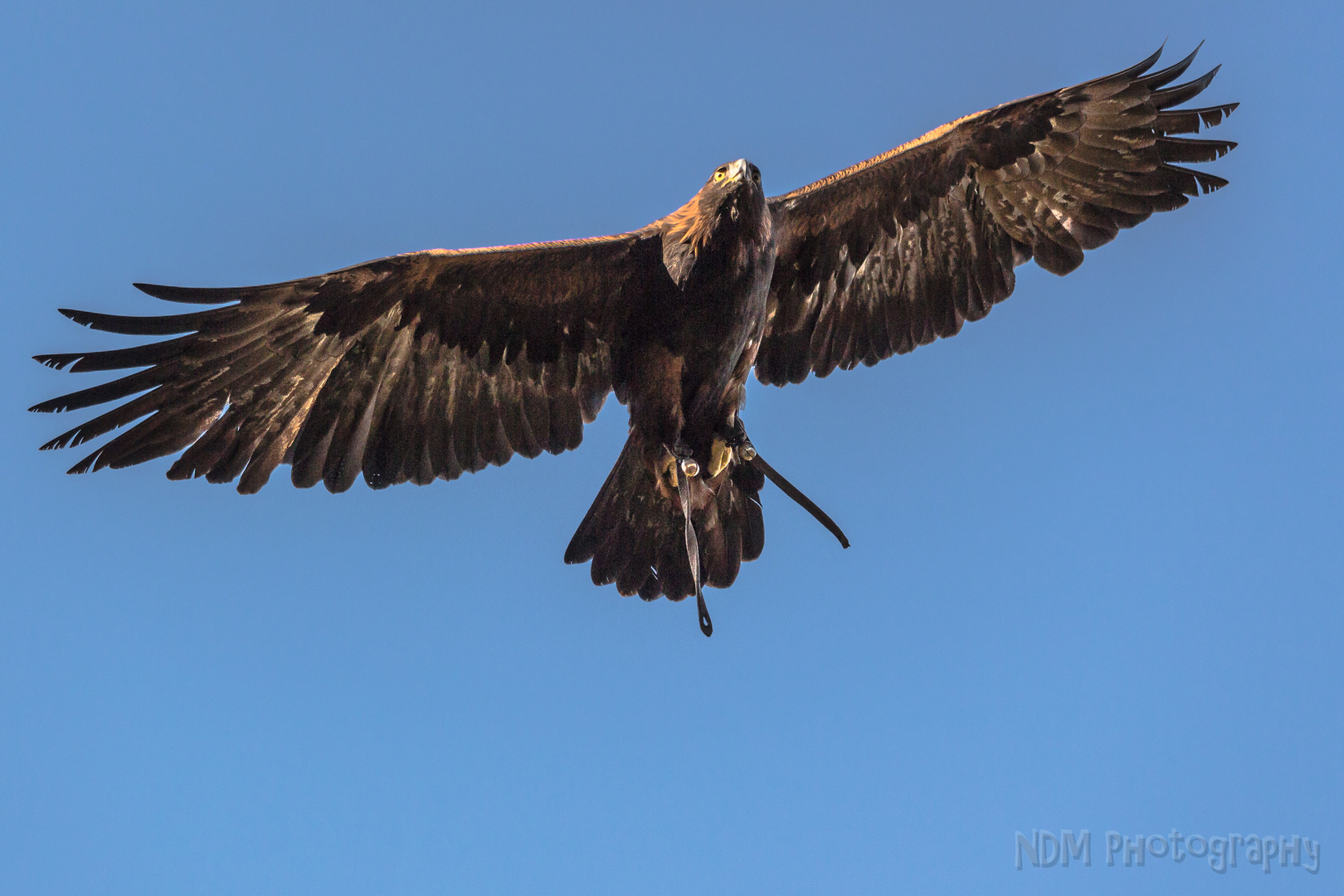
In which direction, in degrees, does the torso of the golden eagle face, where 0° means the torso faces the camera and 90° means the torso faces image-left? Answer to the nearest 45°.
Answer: approximately 0°
